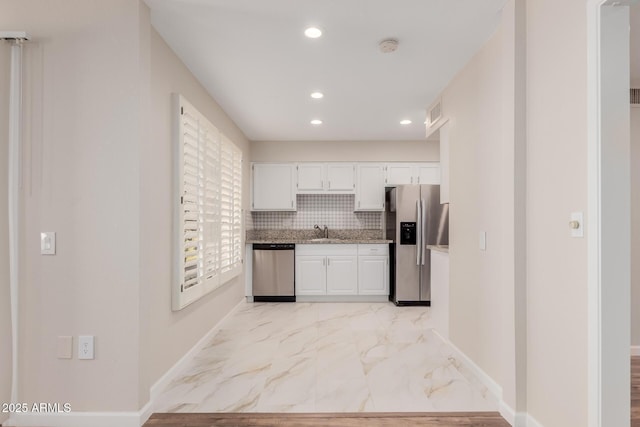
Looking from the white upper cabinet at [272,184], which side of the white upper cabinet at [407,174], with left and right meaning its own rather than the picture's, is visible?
right

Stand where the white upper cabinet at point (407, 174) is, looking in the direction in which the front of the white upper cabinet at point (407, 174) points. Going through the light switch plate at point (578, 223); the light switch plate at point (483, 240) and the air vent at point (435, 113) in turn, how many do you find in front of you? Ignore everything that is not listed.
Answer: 3

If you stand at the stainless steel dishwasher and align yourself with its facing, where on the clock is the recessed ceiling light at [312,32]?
The recessed ceiling light is roughly at 12 o'clock from the stainless steel dishwasher.

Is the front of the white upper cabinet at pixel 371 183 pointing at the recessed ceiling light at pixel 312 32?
yes

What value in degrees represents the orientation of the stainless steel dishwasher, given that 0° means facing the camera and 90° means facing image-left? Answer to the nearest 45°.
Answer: approximately 0°
